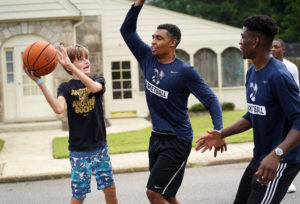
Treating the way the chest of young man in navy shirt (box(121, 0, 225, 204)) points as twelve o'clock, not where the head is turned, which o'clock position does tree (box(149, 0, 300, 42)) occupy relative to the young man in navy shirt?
The tree is roughly at 5 o'clock from the young man in navy shirt.

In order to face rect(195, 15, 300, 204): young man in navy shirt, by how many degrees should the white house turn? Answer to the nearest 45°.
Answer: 0° — it already faces them

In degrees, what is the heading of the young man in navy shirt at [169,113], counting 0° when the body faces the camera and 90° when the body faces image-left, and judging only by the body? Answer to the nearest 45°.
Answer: approximately 45°

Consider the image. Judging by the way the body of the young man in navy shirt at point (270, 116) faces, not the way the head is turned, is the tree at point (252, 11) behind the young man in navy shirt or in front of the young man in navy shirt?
behind

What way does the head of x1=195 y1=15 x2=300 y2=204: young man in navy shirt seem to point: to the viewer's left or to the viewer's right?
to the viewer's left

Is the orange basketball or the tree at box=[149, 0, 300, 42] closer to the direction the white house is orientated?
the orange basketball

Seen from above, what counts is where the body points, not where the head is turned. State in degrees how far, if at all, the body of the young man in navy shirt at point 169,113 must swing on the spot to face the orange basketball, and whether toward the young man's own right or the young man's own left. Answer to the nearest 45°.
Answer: approximately 45° to the young man's own right

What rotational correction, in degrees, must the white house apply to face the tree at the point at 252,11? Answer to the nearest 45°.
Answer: approximately 135° to its left

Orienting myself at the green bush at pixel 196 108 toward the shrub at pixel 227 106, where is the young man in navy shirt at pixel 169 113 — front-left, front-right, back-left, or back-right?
back-right

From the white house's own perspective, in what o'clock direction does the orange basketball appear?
The orange basketball is roughly at 12 o'clock from the white house.

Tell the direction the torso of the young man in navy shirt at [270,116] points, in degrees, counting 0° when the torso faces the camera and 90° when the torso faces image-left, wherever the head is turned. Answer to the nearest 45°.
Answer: approximately 45°

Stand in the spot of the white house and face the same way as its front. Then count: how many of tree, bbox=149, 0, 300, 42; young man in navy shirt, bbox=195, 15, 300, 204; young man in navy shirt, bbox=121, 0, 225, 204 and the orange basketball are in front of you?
3
